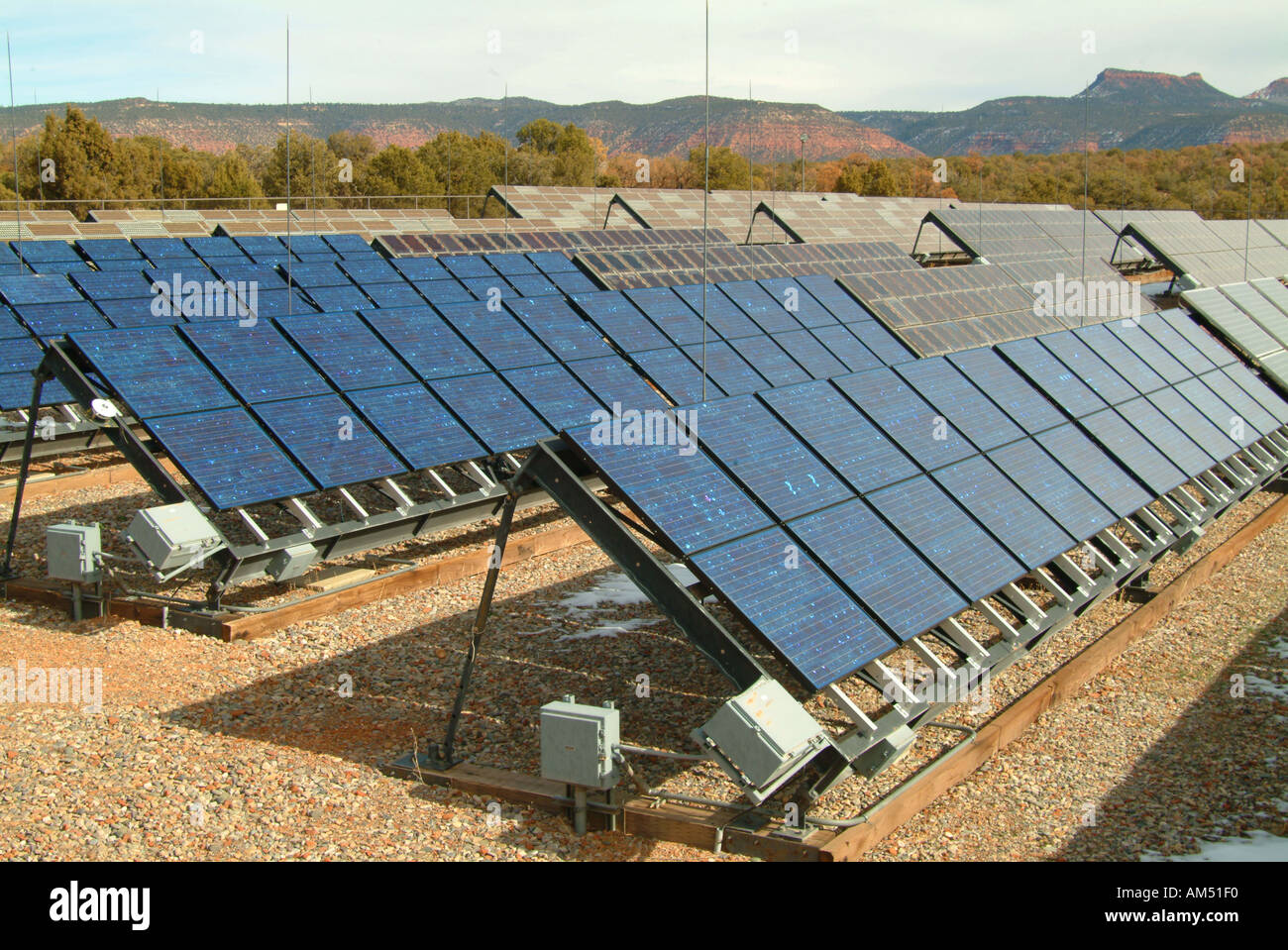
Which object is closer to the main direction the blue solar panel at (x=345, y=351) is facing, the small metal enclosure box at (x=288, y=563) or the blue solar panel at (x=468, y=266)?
the small metal enclosure box

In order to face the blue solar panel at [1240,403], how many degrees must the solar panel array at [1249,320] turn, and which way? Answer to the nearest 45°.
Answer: approximately 45° to its right

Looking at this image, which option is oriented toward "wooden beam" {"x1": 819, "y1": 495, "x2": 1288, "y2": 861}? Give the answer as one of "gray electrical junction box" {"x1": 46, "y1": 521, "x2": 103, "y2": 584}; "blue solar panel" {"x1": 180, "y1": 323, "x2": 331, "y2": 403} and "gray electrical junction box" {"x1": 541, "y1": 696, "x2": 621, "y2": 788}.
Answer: the blue solar panel

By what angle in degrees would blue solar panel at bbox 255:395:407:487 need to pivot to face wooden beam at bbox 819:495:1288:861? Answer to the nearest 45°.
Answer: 0° — it already faces it
